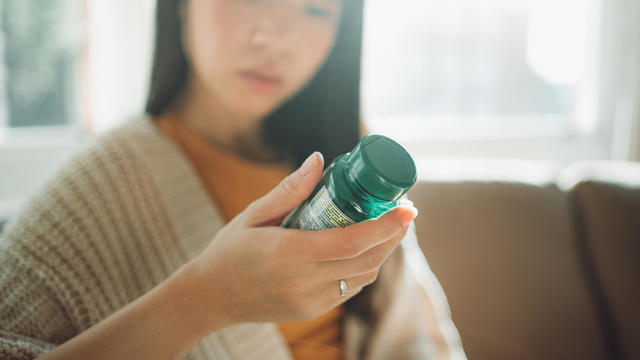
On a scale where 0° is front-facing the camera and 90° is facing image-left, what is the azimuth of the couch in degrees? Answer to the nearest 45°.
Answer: approximately 0°

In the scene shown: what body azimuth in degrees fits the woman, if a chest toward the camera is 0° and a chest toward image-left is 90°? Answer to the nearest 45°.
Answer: approximately 315°
